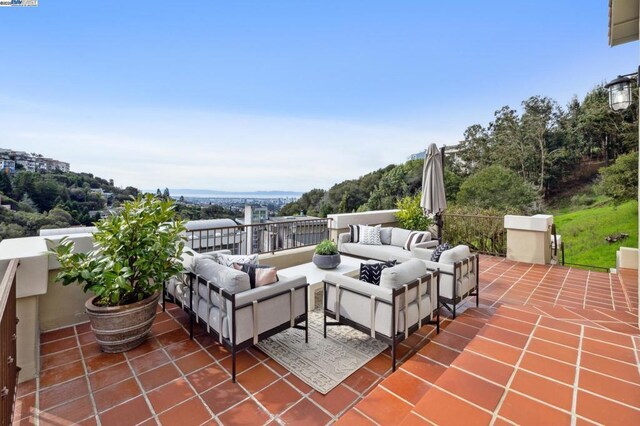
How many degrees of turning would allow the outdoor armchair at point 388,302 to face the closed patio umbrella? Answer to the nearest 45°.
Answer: approximately 45° to its right

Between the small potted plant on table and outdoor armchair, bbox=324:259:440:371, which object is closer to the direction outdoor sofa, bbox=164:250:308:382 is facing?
the small potted plant on table

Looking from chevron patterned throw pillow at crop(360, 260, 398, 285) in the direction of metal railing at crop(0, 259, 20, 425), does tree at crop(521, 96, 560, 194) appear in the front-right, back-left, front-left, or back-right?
back-right

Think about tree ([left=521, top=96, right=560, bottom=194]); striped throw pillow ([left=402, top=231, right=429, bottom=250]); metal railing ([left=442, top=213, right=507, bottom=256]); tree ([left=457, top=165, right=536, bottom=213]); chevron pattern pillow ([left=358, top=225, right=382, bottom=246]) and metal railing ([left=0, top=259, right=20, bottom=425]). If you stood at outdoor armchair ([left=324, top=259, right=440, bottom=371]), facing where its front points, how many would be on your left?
1

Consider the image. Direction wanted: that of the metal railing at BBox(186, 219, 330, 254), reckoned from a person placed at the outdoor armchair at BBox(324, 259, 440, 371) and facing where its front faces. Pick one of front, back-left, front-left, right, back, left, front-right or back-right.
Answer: front

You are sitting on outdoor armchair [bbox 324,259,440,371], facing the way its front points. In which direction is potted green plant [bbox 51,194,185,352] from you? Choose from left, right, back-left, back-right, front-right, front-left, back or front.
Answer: front-left

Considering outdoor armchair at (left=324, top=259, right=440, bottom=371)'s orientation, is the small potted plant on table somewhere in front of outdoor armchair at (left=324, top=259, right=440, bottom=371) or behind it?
in front

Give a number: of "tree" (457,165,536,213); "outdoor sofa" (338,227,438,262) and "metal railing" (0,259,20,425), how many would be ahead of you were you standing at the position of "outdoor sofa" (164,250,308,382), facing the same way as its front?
2

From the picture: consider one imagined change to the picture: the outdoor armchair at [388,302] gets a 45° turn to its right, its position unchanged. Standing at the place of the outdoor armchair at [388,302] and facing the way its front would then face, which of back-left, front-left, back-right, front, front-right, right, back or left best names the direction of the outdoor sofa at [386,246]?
front

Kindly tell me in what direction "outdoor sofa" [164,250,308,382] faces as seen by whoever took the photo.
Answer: facing away from the viewer and to the right of the viewer

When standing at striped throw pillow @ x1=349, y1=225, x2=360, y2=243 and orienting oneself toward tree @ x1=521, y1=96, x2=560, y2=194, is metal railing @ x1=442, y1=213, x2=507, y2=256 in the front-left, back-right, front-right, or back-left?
front-right

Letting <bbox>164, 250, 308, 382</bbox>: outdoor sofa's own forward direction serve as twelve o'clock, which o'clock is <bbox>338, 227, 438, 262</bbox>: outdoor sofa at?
<bbox>338, 227, 438, 262</bbox>: outdoor sofa is roughly at 12 o'clock from <bbox>164, 250, 308, 382</bbox>: outdoor sofa.

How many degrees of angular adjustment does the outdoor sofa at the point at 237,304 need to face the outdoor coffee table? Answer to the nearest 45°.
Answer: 0° — it already faces it

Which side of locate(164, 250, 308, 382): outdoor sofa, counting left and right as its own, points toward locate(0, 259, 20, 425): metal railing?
back

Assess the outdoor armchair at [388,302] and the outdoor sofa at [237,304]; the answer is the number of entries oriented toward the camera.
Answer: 0

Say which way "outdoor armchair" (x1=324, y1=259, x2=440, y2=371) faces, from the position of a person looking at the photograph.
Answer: facing away from the viewer and to the left of the viewer

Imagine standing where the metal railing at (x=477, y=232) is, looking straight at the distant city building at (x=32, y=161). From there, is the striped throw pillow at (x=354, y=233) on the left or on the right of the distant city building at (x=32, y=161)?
left
